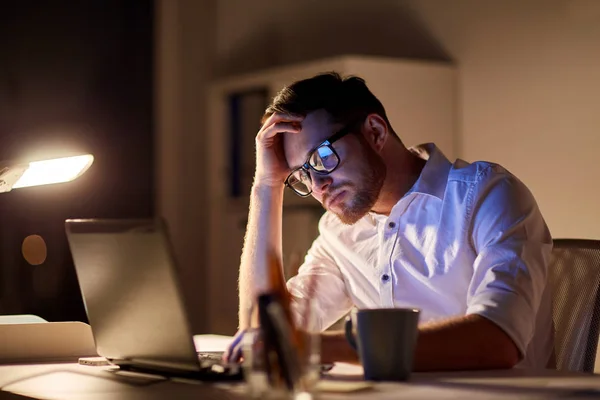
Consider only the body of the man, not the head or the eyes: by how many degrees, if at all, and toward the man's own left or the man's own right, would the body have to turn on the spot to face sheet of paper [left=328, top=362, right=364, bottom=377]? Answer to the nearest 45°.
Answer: approximately 45° to the man's own left

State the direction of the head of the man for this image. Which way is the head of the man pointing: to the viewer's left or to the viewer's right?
to the viewer's left

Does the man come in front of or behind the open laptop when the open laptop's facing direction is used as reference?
in front

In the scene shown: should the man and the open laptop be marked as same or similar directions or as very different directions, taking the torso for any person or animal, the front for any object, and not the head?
very different directions

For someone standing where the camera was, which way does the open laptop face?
facing away from the viewer and to the right of the viewer
